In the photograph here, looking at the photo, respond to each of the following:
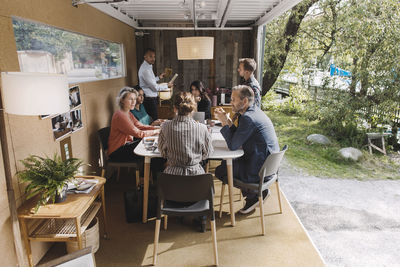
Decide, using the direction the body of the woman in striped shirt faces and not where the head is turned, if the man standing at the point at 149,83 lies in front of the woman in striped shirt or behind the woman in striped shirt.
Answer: in front

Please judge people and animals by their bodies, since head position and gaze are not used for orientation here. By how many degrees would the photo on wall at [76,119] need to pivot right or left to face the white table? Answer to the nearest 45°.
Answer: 0° — it already faces it

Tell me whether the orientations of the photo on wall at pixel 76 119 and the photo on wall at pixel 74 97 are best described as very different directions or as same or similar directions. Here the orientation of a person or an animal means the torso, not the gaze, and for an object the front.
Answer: same or similar directions

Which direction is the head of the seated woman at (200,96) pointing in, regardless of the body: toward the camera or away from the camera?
toward the camera

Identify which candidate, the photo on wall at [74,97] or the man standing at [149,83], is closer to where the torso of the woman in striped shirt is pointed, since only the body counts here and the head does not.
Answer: the man standing

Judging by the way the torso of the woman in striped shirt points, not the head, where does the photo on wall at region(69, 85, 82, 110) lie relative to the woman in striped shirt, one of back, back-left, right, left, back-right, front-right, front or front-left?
front-left

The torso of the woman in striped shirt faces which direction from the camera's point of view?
away from the camera

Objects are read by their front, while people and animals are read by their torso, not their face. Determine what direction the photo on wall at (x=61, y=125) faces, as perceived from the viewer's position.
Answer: facing the viewer and to the right of the viewer

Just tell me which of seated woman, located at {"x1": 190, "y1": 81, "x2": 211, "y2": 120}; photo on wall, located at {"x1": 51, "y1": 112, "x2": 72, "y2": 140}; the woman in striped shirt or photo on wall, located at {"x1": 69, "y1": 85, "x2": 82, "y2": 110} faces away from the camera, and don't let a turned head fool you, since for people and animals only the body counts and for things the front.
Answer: the woman in striped shirt

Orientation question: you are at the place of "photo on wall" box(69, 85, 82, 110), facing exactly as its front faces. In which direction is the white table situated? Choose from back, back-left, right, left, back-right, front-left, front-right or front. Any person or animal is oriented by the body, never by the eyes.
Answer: front

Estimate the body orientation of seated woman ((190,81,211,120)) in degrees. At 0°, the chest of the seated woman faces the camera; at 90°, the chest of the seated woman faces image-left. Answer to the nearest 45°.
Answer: approximately 45°

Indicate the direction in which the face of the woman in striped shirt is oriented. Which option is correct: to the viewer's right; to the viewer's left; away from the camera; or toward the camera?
away from the camera

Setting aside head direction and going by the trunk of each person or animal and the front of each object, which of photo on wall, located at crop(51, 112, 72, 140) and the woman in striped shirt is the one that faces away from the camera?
the woman in striped shirt

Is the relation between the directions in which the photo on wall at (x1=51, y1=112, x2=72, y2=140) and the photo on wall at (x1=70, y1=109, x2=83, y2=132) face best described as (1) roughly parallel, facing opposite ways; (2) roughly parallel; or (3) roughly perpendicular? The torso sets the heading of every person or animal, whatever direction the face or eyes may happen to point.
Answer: roughly parallel

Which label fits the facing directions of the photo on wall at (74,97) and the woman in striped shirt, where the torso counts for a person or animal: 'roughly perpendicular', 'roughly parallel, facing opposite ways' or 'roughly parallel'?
roughly perpendicular

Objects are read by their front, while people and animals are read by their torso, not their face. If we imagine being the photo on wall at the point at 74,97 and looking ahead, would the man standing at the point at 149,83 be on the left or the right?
on its left

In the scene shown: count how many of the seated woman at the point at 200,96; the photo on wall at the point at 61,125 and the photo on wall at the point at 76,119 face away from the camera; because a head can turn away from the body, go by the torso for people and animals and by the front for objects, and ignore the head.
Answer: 0
